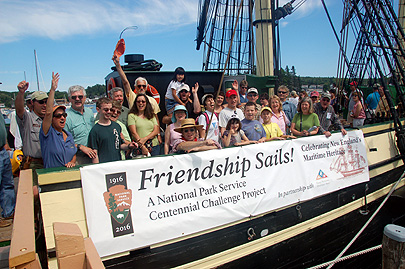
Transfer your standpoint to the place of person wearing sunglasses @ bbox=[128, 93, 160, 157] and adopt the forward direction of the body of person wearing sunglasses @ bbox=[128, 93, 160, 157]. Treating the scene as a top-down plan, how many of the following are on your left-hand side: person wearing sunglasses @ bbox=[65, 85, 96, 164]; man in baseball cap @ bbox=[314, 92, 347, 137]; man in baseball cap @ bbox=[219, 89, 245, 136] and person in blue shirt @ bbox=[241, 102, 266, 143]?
3

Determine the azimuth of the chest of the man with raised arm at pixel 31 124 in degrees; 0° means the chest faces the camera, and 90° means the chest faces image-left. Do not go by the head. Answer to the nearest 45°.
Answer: approximately 315°

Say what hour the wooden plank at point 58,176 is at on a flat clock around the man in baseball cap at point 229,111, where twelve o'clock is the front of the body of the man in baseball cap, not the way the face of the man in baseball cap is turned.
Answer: The wooden plank is roughly at 1 o'clock from the man in baseball cap.

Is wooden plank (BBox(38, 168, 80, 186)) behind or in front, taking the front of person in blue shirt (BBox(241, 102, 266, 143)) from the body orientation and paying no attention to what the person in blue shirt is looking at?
in front

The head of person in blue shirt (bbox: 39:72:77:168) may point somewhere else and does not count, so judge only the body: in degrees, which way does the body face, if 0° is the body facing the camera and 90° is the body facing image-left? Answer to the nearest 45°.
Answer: approximately 315°

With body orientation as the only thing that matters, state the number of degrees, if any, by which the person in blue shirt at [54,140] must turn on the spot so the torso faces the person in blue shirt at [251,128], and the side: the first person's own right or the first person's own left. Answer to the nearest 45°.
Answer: approximately 45° to the first person's own left

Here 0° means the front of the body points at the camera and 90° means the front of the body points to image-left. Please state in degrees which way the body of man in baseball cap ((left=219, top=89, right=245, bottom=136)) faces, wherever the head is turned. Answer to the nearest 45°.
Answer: approximately 0°
